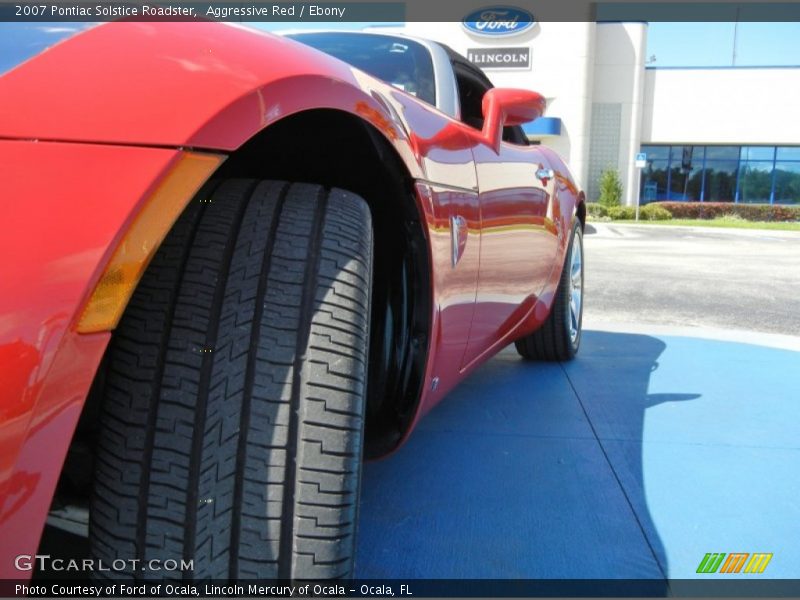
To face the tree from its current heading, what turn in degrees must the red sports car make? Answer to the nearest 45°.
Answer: approximately 180°

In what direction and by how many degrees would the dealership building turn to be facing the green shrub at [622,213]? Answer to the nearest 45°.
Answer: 0° — it already faces it

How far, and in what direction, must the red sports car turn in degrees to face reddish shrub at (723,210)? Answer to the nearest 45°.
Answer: approximately 180°

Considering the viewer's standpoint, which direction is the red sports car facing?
facing the viewer and to the left of the viewer

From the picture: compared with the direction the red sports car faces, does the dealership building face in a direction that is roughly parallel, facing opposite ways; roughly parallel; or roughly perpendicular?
roughly parallel

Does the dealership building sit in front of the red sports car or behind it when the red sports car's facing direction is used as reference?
behind

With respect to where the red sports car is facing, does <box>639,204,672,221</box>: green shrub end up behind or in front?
behind

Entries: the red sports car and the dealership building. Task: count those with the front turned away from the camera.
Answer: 0

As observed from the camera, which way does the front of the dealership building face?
facing the viewer

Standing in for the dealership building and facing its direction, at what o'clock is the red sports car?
The red sports car is roughly at 12 o'clock from the dealership building.

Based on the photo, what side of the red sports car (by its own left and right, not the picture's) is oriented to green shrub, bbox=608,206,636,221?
back
